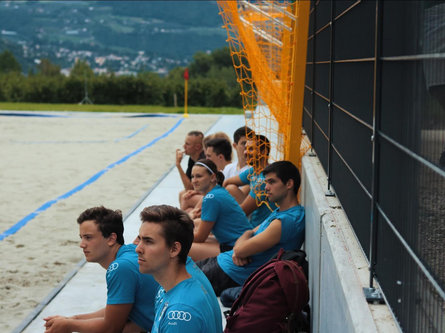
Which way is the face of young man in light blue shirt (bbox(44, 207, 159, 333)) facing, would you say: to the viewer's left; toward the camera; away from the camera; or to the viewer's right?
to the viewer's left

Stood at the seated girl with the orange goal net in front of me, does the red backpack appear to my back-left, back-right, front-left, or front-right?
back-right

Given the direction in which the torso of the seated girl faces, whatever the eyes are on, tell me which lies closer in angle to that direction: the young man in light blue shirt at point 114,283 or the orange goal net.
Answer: the young man in light blue shirt

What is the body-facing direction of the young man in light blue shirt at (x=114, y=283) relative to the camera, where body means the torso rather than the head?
to the viewer's left

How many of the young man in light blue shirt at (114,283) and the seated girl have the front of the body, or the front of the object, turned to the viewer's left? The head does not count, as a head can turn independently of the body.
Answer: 2

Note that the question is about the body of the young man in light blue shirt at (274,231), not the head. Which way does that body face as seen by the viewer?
to the viewer's left

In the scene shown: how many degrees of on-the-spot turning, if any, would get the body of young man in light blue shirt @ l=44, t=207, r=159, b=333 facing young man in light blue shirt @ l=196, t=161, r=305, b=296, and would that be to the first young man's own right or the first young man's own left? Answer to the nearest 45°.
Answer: approximately 135° to the first young man's own right
